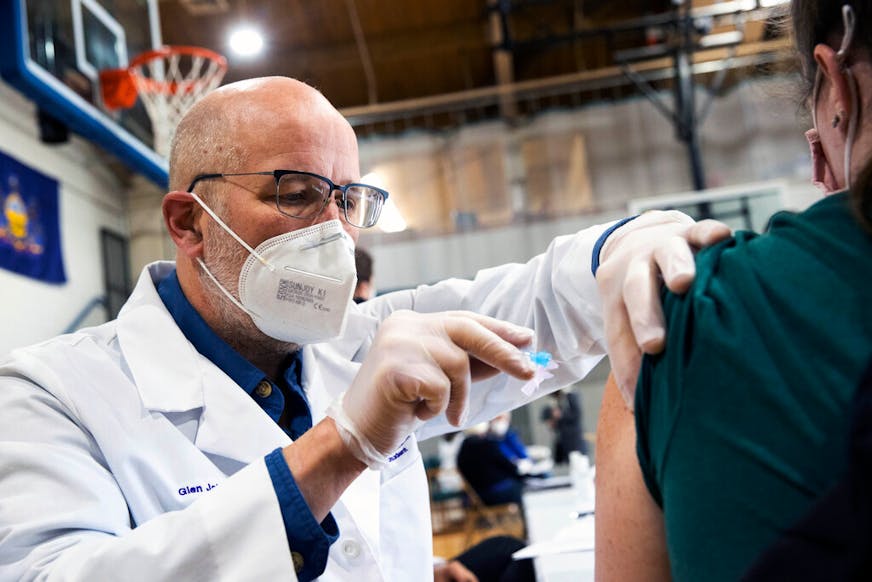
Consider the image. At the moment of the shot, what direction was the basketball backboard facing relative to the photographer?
facing the viewer and to the right of the viewer

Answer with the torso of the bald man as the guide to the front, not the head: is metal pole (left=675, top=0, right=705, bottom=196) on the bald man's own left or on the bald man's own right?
on the bald man's own left

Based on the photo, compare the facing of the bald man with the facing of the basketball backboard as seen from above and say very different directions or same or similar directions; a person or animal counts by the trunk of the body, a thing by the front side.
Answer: same or similar directions

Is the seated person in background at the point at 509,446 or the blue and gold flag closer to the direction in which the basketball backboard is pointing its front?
the seated person in background
